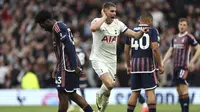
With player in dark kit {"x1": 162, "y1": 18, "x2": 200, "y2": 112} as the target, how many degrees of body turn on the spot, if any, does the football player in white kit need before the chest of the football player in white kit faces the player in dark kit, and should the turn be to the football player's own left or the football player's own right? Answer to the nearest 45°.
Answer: approximately 90° to the football player's own left

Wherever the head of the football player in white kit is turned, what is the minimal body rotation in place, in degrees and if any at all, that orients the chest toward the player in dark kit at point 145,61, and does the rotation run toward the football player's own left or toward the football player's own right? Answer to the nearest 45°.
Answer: approximately 45° to the football player's own left

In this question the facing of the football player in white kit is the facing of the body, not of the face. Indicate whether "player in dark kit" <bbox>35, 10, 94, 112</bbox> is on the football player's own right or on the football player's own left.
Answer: on the football player's own right

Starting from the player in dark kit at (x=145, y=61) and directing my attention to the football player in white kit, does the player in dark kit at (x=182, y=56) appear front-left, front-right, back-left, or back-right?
back-right
